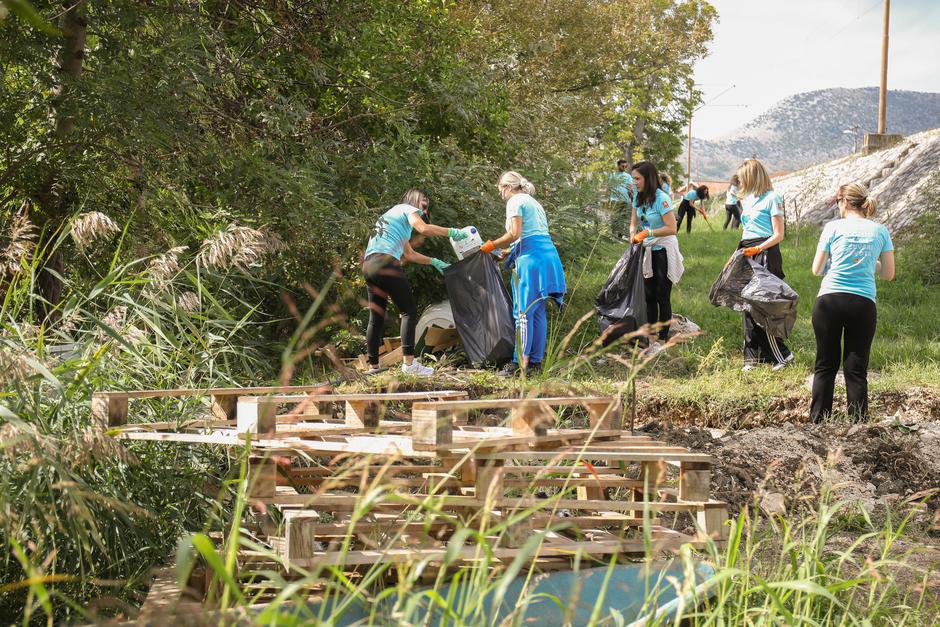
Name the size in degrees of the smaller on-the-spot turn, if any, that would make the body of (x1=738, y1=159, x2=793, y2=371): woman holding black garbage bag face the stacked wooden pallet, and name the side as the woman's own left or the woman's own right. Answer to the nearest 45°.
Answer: approximately 45° to the woman's own left

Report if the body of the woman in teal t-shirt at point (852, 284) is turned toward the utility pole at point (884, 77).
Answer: yes

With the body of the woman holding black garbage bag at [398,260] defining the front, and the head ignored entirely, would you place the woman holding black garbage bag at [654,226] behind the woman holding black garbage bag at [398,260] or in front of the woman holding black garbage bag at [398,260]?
in front

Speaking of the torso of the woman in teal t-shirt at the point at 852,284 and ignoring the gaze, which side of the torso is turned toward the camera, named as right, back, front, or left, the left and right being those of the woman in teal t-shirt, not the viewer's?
back

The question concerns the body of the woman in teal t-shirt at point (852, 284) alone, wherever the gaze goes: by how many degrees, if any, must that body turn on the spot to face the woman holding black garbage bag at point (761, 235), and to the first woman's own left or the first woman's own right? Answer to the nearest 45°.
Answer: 0° — they already face them

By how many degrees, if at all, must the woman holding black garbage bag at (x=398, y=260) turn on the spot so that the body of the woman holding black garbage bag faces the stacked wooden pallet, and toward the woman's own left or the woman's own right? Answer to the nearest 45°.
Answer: approximately 90° to the woman's own right

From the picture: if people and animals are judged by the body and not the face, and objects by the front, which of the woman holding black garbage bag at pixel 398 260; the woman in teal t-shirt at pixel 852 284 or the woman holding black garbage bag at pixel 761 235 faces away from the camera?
the woman in teal t-shirt

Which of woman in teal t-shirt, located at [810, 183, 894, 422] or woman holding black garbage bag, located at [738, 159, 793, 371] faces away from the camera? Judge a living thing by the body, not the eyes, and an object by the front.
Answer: the woman in teal t-shirt

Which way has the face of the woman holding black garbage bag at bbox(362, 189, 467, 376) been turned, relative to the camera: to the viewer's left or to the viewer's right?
to the viewer's right

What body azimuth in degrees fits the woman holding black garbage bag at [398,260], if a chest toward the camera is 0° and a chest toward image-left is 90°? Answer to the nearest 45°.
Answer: approximately 270°

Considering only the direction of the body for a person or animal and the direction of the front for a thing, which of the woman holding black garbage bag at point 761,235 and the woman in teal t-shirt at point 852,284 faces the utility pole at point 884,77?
the woman in teal t-shirt

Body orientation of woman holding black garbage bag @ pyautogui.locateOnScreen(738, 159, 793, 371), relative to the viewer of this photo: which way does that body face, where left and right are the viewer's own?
facing the viewer and to the left of the viewer

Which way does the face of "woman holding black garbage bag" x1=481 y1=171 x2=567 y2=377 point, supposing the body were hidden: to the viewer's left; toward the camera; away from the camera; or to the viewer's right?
to the viewer's left

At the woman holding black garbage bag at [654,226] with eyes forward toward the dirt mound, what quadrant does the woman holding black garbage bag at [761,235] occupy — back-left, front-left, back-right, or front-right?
front-left

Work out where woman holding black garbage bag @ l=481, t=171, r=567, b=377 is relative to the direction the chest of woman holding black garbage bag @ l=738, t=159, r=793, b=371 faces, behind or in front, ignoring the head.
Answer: in front

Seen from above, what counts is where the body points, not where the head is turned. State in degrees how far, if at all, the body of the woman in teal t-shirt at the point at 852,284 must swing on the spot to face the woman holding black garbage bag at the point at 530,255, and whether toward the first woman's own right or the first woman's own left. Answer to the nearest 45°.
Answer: approximately 45° to the first woman's own left

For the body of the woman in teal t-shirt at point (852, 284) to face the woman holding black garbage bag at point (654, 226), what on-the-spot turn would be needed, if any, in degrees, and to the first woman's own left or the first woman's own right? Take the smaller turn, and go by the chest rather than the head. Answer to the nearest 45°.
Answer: approximately 45° to the first woman's own left
